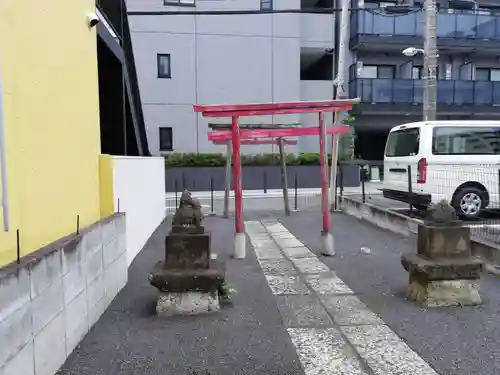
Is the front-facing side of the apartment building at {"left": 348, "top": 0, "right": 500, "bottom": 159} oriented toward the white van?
yes

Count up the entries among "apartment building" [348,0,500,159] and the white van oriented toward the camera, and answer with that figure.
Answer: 1

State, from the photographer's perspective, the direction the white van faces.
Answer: facing away from the viewer and to the right of the viewer

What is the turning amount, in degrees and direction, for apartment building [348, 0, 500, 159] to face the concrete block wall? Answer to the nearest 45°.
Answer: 0° — it already faces it

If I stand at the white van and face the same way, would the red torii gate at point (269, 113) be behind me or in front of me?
behind

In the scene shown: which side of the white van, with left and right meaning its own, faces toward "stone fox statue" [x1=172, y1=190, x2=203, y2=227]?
back

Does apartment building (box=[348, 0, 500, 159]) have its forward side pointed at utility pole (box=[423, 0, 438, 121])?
yes

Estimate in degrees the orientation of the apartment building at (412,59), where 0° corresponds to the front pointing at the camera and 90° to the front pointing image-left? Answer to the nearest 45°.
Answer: approximately 0°

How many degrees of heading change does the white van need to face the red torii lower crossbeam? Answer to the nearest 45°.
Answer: approximately 180°
